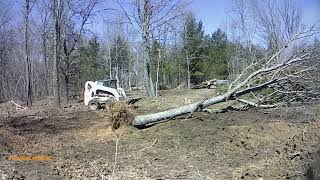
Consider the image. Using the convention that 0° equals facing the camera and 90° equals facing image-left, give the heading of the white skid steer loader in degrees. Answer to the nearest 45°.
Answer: approximately 270°

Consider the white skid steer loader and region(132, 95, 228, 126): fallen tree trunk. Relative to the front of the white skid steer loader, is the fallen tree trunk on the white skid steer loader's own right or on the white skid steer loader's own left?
on the white skid steer loader's own right
